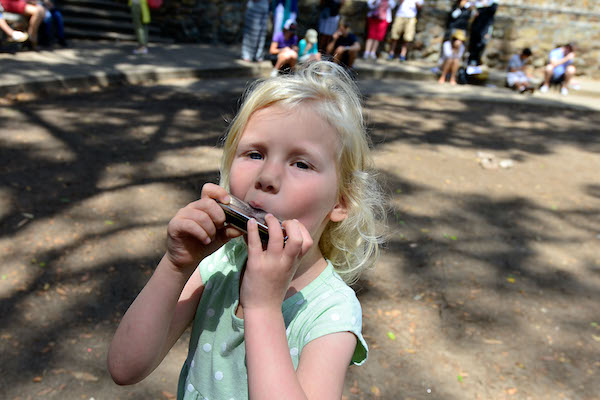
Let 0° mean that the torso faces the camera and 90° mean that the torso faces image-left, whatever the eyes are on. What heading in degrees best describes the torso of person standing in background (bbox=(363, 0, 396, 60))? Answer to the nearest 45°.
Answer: approximately 0°

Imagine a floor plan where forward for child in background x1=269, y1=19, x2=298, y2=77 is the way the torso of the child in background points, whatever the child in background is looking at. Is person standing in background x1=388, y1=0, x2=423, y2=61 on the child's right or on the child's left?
on the child's left

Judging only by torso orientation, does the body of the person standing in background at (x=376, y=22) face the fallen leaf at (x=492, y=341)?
yes

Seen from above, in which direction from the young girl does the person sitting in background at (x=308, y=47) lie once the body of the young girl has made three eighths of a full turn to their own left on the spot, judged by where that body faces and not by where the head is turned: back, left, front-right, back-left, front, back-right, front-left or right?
left

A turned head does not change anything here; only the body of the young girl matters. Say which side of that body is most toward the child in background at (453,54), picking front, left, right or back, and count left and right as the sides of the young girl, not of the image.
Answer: back

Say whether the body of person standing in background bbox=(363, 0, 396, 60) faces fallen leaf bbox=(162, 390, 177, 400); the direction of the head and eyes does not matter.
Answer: yes

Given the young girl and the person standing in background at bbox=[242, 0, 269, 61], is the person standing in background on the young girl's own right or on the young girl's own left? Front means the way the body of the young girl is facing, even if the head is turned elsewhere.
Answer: on the young girl's own right

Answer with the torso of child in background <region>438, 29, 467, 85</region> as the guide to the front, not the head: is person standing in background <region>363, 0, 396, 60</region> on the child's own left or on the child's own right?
on the child's own right

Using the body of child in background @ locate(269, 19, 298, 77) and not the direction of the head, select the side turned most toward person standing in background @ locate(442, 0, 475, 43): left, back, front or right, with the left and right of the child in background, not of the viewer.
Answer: left

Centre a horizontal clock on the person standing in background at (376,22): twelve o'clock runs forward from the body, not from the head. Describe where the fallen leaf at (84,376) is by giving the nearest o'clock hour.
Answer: The fallen leaf is roughly at 12 o'clock from the person standing in background.

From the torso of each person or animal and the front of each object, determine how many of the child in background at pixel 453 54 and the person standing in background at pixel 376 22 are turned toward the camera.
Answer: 2

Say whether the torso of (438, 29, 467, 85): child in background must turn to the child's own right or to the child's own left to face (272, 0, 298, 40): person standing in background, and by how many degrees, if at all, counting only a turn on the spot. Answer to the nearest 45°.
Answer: approximately 45° to the child's own right
